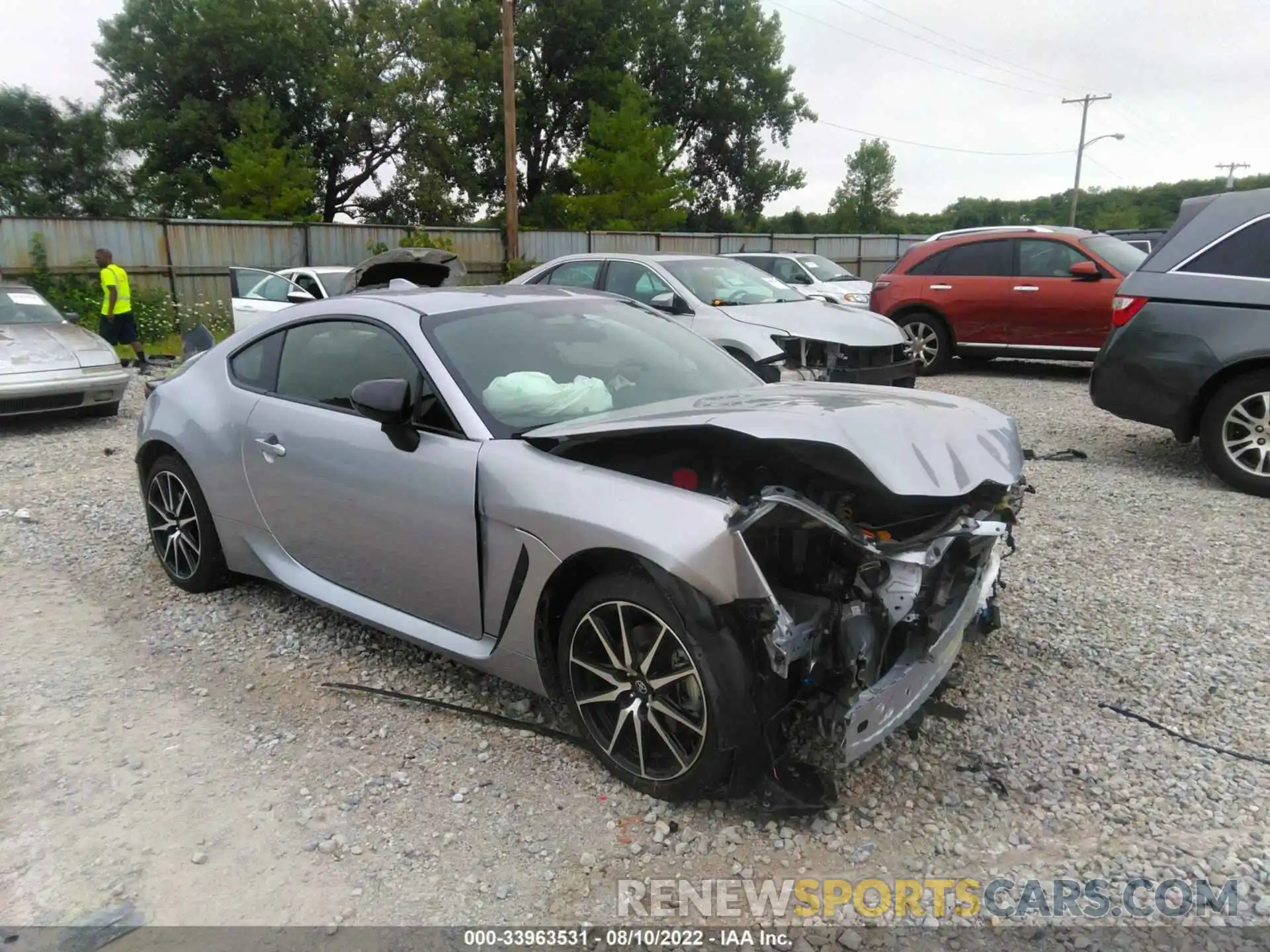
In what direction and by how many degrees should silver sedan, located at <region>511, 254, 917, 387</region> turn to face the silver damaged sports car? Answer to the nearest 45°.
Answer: approximately 45° to its right

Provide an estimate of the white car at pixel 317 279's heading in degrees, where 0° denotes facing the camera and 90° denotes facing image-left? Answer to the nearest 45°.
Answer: approximately 315°

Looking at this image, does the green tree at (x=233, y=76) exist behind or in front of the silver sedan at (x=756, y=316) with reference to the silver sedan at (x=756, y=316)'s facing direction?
behind
